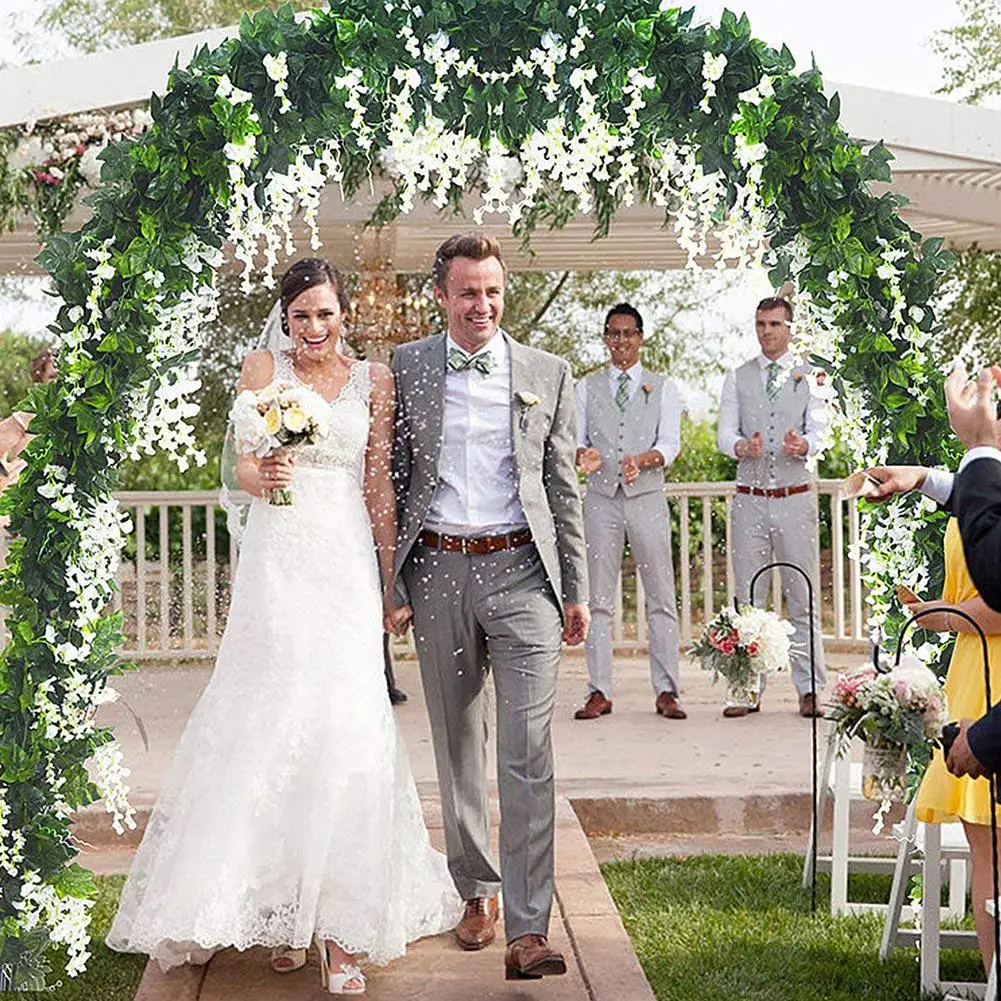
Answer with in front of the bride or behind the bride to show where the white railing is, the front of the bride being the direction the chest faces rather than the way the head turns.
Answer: behind

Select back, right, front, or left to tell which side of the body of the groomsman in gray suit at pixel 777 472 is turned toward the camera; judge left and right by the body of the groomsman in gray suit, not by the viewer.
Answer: front

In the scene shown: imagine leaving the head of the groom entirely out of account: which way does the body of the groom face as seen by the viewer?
toward the camera

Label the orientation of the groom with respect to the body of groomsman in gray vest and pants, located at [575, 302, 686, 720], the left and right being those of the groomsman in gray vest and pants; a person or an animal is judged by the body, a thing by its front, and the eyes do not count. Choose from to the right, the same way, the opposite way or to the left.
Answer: the same way

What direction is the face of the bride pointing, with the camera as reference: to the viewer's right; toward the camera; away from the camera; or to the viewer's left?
toward the camera

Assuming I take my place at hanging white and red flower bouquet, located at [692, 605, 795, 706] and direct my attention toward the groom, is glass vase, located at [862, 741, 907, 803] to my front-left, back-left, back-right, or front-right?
front-left

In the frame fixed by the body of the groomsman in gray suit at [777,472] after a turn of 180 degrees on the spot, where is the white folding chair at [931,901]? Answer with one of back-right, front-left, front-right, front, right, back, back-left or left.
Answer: back

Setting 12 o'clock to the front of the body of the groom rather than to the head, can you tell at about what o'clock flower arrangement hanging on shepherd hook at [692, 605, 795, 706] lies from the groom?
The flower arrangement hanging on shepherd hook is roughly at 7 o'clock from the groom.

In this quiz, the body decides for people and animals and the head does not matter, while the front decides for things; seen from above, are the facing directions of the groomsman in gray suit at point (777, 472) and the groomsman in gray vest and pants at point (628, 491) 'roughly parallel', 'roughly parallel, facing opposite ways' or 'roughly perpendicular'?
roughly parallel

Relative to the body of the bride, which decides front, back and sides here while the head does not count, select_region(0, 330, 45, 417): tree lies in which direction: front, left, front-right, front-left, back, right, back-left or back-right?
back

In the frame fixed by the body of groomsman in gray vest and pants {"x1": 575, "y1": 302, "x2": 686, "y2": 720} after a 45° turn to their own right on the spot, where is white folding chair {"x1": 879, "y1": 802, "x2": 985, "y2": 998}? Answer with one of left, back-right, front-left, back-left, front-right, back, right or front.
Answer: front-left

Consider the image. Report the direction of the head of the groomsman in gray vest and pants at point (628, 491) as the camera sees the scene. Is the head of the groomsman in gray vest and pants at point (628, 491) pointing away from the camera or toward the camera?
toward the camera

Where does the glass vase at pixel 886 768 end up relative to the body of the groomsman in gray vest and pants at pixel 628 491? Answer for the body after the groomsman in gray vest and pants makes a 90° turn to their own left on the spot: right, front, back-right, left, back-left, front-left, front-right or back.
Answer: right

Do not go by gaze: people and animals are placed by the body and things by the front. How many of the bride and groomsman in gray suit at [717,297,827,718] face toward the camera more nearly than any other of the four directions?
2

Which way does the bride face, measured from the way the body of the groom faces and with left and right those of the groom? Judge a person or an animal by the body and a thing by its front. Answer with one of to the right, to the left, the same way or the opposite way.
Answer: the same way

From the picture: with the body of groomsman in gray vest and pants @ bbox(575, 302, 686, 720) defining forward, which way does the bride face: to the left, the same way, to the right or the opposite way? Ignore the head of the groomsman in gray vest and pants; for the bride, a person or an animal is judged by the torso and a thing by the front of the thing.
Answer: the same way

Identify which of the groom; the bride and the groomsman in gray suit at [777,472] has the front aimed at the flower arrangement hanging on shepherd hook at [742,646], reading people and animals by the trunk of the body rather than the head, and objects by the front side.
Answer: the groomsman in gray suit

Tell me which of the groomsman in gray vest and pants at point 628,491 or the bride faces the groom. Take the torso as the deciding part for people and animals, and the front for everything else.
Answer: the groomsman in gray vest and pants
